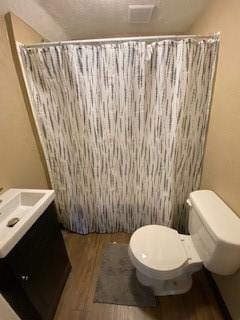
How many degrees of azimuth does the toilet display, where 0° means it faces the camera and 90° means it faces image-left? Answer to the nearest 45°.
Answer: approximately 90°

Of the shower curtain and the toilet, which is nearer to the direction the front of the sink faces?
the toilet

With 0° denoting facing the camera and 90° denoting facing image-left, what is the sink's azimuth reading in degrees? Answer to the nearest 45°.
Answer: approximately 315°

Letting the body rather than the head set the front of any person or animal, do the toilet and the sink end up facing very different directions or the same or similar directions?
very different directions

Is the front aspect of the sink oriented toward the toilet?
yes

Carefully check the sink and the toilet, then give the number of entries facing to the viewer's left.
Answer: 1
